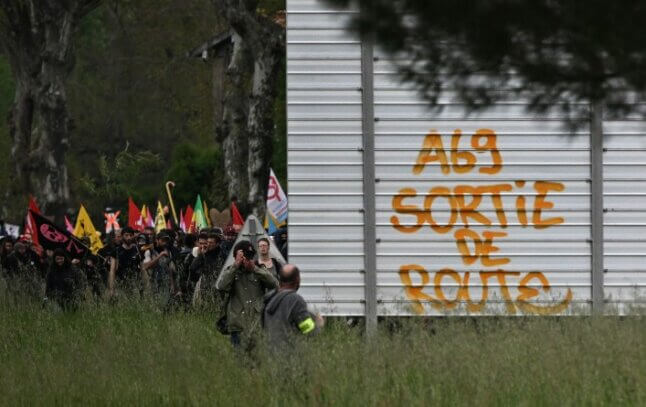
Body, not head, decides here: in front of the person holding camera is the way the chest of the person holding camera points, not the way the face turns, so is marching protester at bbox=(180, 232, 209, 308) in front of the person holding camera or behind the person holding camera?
behind

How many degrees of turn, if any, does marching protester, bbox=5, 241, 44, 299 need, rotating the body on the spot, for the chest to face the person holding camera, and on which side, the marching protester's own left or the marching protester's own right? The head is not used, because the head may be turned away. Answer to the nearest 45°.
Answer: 0° — they already face them
